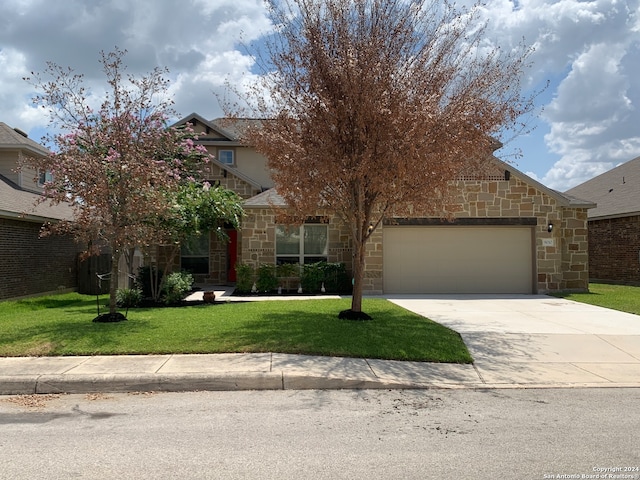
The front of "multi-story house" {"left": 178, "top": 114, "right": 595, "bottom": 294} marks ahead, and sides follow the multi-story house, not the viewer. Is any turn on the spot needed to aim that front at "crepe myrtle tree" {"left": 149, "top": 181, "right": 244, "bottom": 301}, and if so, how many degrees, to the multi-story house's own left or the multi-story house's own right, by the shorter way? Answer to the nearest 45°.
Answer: approximately 45° to the multi-story house's own right

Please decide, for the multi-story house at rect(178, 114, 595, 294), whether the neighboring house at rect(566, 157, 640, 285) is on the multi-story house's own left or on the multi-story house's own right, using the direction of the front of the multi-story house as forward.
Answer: on the multi-story house's own left

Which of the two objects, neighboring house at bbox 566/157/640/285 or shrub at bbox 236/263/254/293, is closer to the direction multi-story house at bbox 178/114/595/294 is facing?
the shrub

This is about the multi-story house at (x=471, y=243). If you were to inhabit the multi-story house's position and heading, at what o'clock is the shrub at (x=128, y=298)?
The shrub is roughly at 2 o'clock from the multi-story house.

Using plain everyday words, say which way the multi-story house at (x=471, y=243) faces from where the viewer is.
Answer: facing the viewer

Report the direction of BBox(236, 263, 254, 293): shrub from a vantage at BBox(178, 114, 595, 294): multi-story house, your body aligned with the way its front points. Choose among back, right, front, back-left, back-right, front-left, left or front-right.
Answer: right

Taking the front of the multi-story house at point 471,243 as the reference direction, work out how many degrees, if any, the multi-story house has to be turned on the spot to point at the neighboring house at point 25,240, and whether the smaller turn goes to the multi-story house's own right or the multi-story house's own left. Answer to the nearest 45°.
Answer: approximately 90° to the multi-story house's own right

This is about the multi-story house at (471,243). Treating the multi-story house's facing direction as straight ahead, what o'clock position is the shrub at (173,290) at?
The shrub is roughly at 2 o'clock from the multi-story house.

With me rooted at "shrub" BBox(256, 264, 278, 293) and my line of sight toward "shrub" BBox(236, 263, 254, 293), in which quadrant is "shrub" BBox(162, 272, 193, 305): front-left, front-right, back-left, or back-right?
front-left

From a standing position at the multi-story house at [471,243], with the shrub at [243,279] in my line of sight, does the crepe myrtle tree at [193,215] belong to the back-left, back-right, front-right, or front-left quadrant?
front-left
